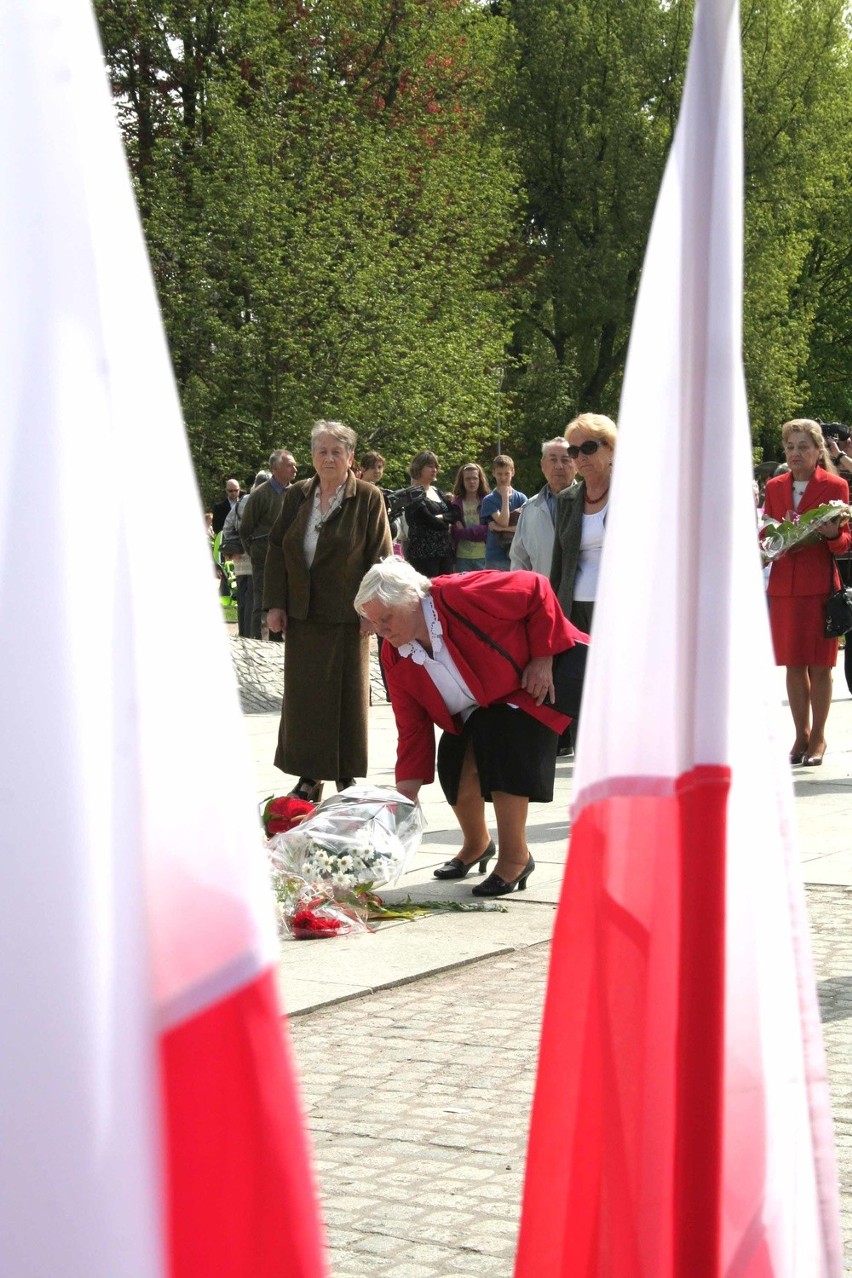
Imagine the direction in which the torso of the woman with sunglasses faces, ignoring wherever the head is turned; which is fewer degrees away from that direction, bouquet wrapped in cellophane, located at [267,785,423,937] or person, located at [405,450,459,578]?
the bouquet wrapped in cellophane

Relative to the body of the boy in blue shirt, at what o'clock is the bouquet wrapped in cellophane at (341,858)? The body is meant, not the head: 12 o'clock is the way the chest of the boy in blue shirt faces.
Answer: The bouquet wrapped in cellophane is roughly at 12 o'clock from the boy in blue shirt.

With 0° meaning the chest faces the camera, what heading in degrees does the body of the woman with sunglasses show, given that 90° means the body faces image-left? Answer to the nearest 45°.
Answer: approximately 45°

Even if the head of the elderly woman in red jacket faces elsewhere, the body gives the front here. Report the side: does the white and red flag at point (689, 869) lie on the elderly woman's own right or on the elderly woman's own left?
on the elderly woman's own left

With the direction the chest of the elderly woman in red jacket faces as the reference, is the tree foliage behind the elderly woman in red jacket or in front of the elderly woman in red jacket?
behind

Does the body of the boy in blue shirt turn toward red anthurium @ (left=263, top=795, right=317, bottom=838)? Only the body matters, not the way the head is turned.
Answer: yes

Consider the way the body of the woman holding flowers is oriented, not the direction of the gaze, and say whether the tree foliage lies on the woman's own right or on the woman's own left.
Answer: on the woman's own right

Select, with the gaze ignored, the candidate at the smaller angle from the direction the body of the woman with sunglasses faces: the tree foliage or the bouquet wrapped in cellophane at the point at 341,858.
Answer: the bouquet wrapped in cellophane

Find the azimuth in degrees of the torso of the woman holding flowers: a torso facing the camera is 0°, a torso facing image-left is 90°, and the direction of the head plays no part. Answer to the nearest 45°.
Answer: approximately 45°

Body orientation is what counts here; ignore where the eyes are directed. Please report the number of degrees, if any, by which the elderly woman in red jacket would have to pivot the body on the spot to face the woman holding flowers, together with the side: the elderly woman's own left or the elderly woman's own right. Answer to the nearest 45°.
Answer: approximately 180°

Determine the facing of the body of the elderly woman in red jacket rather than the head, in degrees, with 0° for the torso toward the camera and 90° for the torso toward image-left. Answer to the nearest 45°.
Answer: approximately 45°

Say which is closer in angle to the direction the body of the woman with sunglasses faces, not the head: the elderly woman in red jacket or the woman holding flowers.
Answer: the elderly woman in red jacket
